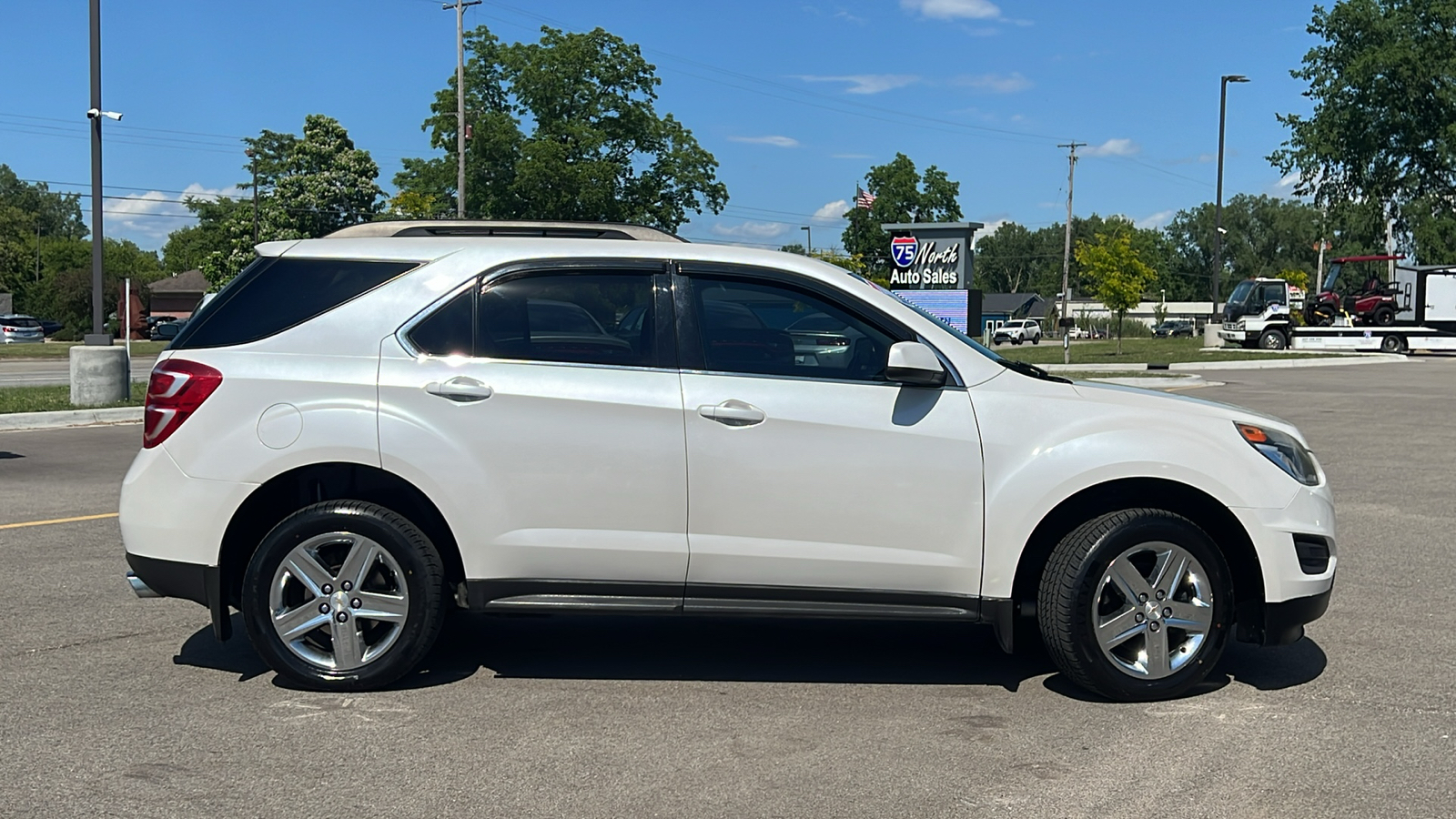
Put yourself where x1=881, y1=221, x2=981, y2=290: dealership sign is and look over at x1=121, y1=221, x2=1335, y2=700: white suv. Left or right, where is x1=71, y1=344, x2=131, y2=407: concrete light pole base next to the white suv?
right

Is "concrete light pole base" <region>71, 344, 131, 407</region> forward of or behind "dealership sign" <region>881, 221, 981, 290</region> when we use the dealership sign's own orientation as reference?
forward

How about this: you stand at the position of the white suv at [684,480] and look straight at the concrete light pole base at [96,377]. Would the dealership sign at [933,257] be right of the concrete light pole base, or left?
right

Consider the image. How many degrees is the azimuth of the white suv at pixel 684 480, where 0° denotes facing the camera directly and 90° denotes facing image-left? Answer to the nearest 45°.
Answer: approximately 270°

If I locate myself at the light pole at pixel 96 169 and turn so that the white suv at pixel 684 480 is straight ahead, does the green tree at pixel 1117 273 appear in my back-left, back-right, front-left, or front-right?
back-left

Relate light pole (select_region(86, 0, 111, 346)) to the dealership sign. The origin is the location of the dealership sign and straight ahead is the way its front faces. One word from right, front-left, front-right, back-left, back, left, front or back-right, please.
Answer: front-right

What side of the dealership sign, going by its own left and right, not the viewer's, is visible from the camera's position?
front

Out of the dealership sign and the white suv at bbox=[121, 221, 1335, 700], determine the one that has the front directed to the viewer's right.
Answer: the white suv

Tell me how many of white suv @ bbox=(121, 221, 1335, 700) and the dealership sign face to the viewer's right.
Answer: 1

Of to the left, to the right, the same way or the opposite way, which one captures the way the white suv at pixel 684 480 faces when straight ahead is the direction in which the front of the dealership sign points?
to the left

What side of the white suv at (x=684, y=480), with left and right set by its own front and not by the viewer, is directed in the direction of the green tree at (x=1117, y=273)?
left

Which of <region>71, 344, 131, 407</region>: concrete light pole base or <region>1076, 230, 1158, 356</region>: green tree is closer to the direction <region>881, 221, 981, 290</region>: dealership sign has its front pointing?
the concrete light pole base

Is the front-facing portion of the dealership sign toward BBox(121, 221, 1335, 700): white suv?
yes

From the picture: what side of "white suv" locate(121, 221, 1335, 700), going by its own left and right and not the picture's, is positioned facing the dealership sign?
left

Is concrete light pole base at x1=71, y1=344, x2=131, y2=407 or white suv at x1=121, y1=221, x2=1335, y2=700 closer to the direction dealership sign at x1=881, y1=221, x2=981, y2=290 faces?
the white suv

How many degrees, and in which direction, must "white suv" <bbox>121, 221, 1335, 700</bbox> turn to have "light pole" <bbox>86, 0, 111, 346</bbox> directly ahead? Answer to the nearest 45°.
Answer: approximately 135° to its left
